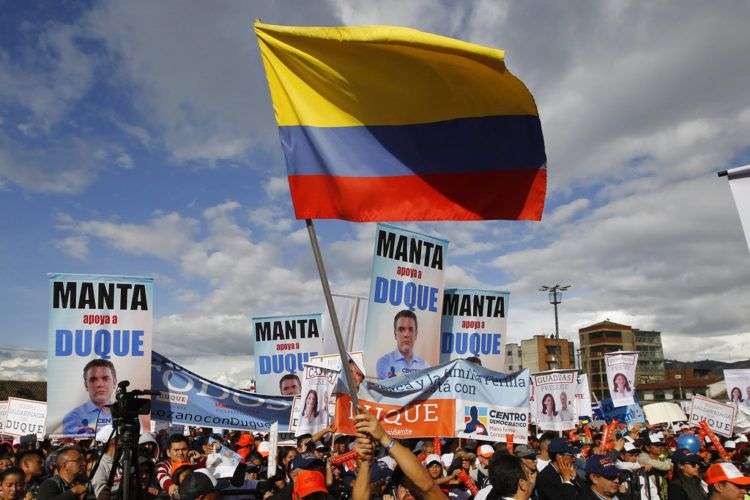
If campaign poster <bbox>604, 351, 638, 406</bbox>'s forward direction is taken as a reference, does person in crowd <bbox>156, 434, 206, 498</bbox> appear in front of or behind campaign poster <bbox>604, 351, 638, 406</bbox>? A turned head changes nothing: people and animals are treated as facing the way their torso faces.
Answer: in front

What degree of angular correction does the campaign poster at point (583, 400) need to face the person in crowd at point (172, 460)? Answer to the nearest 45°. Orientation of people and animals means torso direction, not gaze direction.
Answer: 0° — it already faces them

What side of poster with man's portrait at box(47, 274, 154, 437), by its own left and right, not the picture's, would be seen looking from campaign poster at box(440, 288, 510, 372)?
left

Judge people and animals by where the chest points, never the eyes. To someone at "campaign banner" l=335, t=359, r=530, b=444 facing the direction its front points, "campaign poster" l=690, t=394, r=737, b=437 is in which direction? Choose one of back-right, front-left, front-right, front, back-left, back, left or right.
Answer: back-left

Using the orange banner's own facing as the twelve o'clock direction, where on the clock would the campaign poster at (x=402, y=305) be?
The campaign poster is roughly at 6 o'clock from the orange banner.

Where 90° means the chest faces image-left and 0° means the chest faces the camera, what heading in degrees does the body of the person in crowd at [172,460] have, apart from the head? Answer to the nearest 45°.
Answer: approximately 315°

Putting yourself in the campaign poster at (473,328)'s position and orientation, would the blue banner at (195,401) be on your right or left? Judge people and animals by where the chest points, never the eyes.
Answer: on your right

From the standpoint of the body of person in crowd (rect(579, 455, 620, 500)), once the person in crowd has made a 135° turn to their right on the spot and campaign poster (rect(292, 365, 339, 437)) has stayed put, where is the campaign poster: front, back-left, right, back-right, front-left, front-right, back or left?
front-right

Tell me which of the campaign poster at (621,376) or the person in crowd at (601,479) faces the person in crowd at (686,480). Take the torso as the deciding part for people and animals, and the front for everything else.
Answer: the campaign poster
